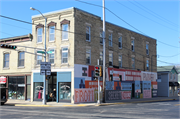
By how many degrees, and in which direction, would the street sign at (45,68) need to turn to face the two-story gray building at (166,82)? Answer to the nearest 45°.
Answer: approximately 135° to its left

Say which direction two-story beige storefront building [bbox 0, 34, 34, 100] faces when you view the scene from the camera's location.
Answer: facing the viewer and to the left of the viewer

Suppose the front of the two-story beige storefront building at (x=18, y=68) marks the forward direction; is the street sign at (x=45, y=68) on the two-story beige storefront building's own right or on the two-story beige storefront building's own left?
on the two-story beige storefront building's own left

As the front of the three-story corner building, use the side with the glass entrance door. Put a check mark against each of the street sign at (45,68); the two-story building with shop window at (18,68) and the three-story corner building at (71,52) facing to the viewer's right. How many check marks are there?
0

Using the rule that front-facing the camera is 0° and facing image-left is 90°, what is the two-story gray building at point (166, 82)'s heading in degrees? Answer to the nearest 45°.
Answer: approximately 315°

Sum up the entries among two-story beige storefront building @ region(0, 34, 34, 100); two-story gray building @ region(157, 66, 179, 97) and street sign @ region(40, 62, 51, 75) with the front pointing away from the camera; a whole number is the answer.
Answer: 0

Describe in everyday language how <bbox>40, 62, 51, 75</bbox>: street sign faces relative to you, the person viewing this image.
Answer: facing the viewer
